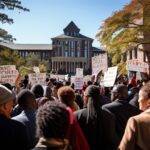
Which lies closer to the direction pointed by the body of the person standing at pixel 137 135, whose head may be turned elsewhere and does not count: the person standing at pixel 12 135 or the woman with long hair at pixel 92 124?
the woman with long hair

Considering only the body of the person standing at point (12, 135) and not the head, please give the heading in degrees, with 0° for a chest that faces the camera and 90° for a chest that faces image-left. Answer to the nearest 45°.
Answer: approximately 225°

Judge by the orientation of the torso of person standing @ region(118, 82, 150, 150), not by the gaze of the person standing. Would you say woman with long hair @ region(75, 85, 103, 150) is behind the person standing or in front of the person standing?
in front

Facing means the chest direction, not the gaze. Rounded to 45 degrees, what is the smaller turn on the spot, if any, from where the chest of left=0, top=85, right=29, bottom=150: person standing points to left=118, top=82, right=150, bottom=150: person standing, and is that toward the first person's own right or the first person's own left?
approximately 45° to the first person's own right

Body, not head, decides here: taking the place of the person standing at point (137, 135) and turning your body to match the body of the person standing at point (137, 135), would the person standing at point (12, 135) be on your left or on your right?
on your left

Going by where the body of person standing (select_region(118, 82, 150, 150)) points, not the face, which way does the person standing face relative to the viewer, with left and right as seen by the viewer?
facing away from the viewer and to the left of the viewer

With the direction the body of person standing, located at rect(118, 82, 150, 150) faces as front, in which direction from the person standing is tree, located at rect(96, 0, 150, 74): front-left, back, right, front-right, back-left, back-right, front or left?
front-right

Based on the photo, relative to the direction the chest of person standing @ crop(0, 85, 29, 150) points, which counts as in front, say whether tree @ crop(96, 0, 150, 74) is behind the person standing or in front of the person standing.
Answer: in front

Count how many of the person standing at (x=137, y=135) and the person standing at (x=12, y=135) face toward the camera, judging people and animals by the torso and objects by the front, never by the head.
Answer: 0
